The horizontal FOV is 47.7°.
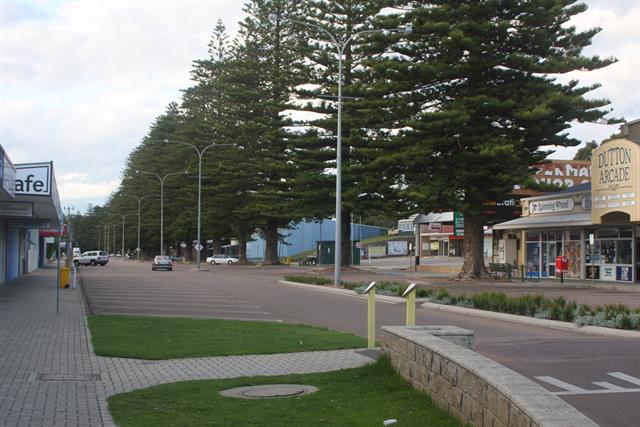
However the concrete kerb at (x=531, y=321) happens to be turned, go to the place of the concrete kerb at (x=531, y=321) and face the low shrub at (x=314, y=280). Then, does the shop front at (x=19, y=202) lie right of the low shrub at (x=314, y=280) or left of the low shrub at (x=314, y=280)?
left

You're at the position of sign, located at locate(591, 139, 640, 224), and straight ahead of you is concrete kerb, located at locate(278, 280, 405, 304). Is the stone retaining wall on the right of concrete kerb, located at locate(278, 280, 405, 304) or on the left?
left

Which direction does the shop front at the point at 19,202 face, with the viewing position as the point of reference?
facing to the right of the viewer

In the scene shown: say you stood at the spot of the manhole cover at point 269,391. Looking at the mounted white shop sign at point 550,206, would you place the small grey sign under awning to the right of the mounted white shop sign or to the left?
left

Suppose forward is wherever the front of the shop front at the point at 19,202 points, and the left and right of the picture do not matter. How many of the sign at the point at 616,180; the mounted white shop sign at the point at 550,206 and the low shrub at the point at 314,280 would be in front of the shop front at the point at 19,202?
3

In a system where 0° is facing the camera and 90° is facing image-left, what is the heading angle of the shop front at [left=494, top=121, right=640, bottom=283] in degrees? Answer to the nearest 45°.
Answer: approximately 45°

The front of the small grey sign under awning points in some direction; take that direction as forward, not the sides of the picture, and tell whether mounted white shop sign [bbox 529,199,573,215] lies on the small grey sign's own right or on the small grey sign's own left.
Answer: on the small grey sign's own left

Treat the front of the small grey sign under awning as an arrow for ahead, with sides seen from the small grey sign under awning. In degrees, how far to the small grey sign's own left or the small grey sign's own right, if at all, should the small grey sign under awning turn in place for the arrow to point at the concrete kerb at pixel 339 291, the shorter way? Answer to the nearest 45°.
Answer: approximately 90° to the small grey sign's own left
